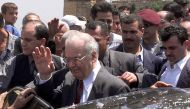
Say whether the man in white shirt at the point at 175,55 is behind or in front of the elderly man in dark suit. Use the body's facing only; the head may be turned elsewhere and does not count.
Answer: behind

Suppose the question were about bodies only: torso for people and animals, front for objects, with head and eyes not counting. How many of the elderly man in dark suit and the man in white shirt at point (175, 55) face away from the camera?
0

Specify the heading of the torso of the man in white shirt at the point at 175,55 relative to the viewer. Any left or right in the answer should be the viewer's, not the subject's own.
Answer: facing the viewer and to the left of the viewer

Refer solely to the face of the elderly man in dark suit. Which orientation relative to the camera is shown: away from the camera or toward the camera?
toward the camera

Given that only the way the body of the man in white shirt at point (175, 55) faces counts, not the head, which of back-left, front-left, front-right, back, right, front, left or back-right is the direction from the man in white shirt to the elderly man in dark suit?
front

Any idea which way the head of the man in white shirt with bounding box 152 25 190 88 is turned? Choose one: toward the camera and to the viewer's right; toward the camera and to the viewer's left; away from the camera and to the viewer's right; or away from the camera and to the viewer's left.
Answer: toward the camera and to the viewer's left

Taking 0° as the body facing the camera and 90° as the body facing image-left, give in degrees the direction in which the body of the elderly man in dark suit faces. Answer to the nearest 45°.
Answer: approximately 45°

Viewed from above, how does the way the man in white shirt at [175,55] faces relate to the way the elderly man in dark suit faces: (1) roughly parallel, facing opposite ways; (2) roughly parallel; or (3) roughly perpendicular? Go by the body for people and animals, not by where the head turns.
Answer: roughly parallel
